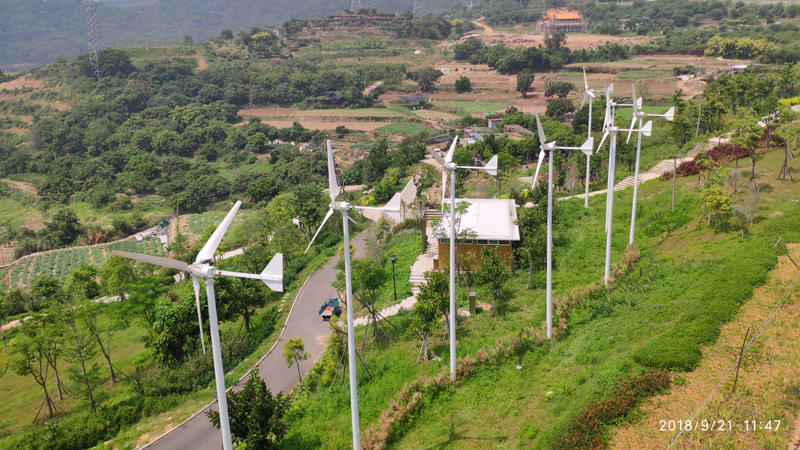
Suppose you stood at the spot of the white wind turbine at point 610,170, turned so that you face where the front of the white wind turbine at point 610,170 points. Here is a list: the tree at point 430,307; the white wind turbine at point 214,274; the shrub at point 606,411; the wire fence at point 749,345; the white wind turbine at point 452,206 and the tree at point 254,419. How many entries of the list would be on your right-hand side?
0

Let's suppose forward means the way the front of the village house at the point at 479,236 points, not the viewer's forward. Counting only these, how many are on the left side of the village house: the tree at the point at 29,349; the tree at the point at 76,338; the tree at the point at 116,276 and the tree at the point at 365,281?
0

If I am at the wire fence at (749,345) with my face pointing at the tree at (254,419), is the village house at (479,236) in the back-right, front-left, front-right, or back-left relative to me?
front-right

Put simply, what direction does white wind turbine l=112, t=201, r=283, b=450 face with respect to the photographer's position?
facing the viewer and to the left of the viewer

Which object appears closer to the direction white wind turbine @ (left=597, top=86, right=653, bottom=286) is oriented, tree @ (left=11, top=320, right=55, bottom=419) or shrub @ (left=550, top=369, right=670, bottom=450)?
the tree

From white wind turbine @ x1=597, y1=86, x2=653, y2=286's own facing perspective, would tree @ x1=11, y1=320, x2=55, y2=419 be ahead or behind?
ahead

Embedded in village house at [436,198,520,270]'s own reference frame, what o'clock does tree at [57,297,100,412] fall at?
The tree is roughly at 2 o'clock from the village house.

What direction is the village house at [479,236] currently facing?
toward the camera

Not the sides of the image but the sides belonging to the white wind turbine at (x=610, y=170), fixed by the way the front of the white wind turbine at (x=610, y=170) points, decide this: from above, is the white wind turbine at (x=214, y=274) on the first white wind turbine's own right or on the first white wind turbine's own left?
on the first white wind turbine's own left

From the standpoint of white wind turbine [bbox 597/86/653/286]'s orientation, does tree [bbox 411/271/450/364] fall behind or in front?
in front

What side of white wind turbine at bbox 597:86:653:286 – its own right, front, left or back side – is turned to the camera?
left

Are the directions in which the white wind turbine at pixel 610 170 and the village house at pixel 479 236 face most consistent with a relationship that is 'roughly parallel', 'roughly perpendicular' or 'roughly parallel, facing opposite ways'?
roughly perpendicular

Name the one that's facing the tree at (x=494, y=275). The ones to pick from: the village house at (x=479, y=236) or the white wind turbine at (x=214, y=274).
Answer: the village house

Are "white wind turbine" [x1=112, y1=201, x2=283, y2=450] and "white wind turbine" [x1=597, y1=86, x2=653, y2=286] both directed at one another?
no

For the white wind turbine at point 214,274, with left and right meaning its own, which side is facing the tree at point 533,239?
back
